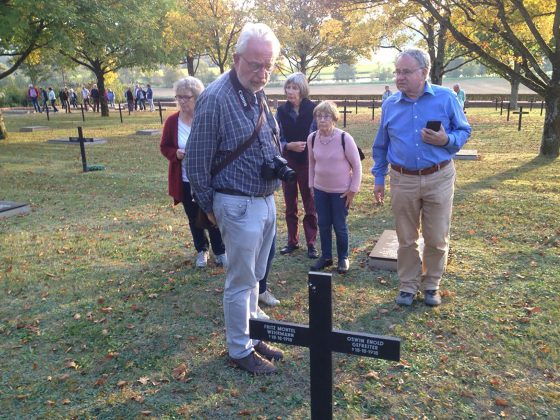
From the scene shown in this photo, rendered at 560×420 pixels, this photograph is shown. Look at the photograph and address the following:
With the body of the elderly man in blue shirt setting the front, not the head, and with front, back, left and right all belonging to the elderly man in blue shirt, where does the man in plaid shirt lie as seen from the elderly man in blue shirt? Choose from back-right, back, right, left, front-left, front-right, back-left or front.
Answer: front-right

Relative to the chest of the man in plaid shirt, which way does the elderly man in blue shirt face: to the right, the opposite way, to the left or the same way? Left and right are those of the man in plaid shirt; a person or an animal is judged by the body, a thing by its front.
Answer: to the right

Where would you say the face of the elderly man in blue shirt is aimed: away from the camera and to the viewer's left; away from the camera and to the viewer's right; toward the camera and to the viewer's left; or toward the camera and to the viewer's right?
toward the camera and to the viewer's left

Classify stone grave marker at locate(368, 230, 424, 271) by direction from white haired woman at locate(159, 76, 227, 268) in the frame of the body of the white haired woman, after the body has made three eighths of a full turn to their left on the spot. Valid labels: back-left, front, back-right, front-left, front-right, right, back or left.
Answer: front-right

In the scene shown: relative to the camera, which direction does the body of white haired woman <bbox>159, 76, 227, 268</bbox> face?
toward the camera

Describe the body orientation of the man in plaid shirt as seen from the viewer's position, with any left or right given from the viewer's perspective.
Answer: facing the viewer and to the right of the viewer

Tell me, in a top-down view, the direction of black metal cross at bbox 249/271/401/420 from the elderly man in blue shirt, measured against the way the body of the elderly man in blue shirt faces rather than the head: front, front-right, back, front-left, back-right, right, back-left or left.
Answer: front

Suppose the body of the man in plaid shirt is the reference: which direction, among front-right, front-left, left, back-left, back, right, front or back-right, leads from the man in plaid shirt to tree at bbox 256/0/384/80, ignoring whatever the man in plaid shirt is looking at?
back-left

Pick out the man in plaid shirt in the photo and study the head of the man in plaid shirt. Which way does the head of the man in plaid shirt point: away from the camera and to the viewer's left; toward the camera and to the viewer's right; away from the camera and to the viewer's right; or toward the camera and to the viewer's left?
toward the camera and to the viewer's right

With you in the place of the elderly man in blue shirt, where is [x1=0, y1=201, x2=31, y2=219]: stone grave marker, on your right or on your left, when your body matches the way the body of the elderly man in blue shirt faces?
on your right

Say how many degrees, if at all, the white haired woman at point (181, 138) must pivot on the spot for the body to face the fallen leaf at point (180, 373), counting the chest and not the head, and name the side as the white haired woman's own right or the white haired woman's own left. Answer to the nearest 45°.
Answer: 0° — they already face it

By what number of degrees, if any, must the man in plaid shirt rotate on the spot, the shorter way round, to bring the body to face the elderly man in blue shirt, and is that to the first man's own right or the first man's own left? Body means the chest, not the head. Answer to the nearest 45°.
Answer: approximately 90° to the first man's own left

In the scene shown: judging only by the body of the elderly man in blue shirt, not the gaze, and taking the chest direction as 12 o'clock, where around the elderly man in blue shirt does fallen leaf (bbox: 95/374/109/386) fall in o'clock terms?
The fallen leaf is roughly at 2 o'clock from the elderly man in blue shirt.

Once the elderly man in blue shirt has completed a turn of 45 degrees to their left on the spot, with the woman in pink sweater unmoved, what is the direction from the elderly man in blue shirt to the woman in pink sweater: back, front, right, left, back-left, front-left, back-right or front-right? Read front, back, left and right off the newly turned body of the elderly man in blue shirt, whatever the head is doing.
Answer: back

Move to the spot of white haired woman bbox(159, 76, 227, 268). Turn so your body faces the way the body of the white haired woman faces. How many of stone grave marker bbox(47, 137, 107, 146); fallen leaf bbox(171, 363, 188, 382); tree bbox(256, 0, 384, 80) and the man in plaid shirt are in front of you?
2

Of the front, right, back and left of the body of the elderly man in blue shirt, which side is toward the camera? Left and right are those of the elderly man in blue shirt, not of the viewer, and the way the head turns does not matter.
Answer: front

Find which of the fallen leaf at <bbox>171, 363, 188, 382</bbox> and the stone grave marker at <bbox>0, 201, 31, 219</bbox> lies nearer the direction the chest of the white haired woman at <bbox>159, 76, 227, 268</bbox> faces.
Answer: the fallen leaf
